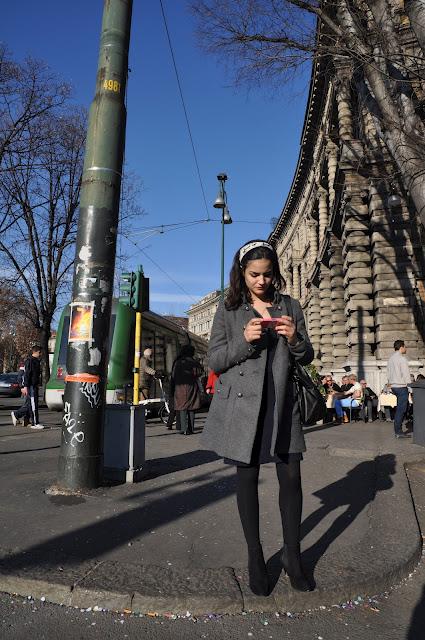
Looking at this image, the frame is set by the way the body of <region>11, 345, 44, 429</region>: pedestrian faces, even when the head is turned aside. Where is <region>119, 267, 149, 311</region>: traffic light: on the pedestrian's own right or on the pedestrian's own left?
on the pedestrian's own right
